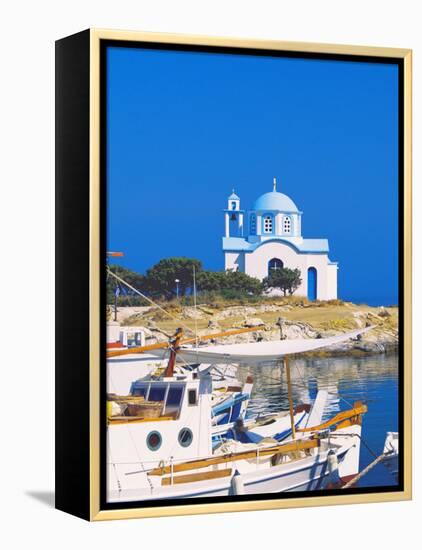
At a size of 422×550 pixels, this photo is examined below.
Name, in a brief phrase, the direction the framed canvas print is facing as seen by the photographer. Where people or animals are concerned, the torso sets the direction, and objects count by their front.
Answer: facing the viewer and to the right of the viewer
